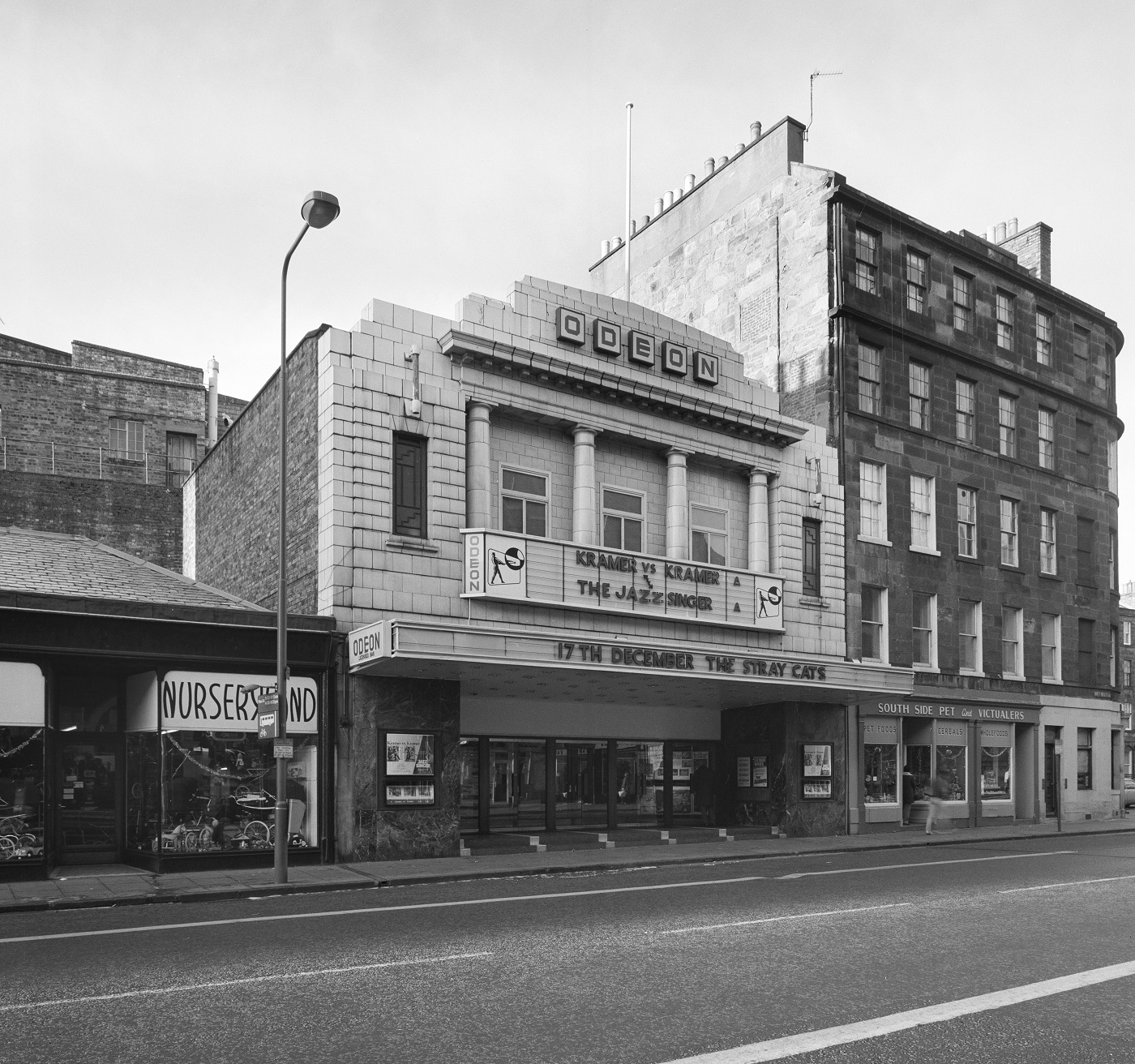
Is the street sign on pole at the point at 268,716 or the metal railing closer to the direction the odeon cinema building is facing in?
the street sign on pole

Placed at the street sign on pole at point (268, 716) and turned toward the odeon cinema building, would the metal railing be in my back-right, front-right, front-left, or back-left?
front-left

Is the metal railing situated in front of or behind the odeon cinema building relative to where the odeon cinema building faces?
behind

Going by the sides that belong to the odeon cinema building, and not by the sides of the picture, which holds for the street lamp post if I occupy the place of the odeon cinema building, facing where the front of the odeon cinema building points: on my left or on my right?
on my right

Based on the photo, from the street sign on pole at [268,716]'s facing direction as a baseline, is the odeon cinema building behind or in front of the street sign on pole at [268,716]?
behind

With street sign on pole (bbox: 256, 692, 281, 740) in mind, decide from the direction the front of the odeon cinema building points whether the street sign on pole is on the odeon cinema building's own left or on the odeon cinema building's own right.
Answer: on the odeon cinema building's own right
